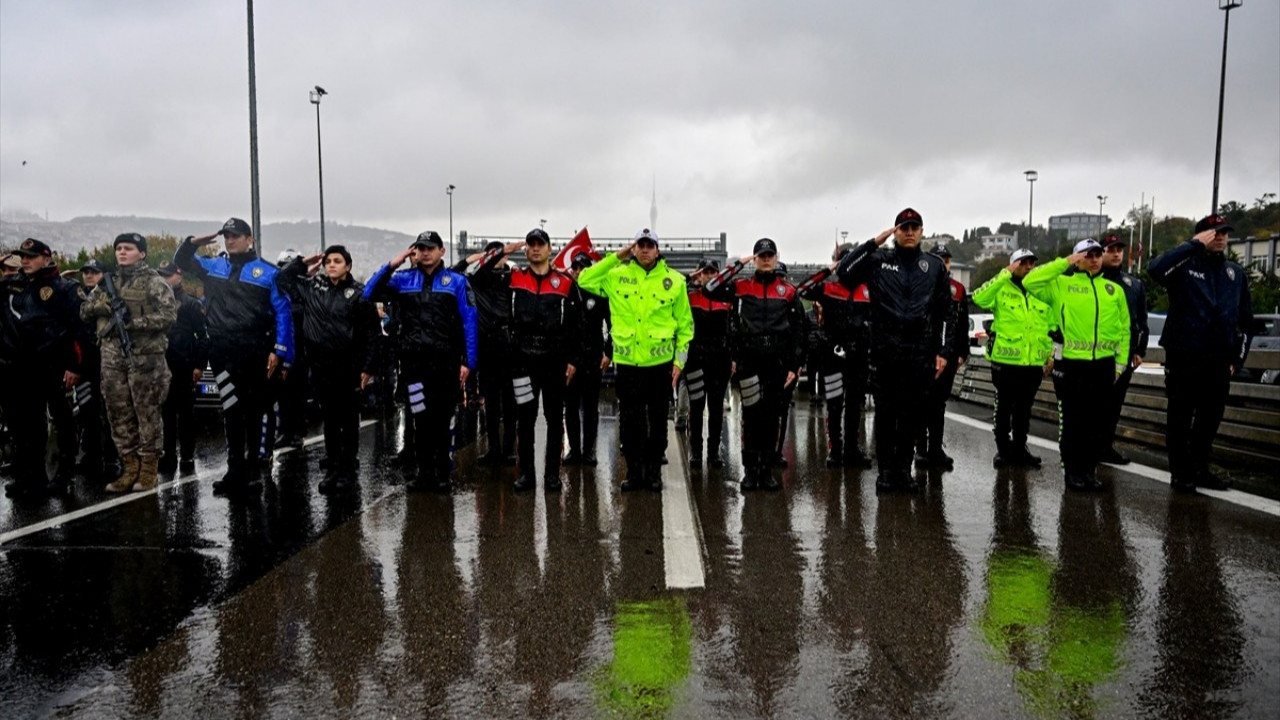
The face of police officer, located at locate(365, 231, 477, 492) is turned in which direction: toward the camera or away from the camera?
toward the camera

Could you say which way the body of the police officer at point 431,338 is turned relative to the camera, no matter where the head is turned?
toward the camera

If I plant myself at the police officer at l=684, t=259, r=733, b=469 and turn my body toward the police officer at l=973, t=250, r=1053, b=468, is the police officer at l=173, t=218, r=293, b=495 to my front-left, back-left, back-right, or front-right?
back-right

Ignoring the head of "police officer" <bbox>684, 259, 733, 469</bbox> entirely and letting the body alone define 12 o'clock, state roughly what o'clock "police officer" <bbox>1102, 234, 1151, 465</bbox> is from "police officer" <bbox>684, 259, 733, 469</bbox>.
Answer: "police officer" <bbox>1102, 234, 1151, 465</bbox> is roughly at 9 o'clock from "police officer" <bbox>684, 259, 733, 469</bbox>.

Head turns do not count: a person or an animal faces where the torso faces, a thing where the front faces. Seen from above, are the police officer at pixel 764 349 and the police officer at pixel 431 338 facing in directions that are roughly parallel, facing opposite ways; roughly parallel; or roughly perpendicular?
roughly parallel

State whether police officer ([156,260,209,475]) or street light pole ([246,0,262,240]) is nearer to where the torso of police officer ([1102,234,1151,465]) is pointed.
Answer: the police officer

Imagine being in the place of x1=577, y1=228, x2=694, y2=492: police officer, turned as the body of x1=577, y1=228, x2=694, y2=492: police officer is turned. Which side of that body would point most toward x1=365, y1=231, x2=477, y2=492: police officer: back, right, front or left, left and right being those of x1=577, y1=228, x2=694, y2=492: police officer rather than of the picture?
right

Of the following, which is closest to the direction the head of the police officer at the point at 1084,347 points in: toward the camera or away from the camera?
toward the camera

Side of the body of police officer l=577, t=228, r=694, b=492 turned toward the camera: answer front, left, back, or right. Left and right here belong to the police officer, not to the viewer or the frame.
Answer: front

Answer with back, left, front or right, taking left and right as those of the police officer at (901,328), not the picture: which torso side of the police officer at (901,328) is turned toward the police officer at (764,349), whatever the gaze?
right

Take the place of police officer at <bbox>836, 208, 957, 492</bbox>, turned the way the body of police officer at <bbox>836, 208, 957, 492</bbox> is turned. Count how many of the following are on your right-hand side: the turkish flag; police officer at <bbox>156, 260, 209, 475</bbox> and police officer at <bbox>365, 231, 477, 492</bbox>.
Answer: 3

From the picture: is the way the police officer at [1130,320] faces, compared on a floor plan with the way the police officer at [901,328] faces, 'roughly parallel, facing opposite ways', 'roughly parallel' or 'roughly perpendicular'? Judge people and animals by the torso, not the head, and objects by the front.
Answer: roughly parallel

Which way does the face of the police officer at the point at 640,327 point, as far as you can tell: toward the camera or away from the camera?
toward the camera

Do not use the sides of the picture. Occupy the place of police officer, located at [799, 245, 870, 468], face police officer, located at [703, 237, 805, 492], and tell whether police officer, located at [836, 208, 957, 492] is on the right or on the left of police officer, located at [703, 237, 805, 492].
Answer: left

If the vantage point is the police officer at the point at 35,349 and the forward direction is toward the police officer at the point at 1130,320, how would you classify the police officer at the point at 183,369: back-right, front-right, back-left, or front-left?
front-left

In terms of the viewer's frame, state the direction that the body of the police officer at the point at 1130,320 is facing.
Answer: toward the camera
